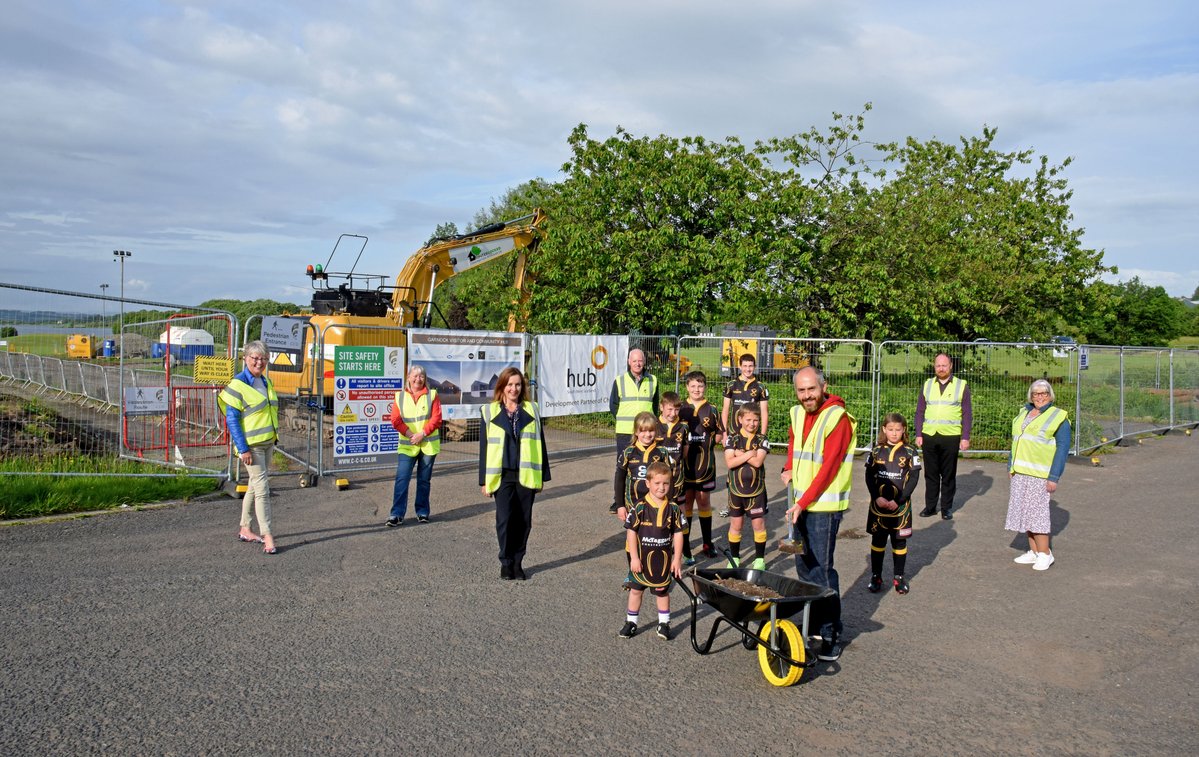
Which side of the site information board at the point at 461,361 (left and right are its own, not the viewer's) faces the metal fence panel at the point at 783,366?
left

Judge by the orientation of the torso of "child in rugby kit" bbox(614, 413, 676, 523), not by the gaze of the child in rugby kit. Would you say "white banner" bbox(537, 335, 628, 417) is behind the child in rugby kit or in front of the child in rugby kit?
behind

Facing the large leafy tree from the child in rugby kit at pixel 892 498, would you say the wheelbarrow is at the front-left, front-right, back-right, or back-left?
back-left

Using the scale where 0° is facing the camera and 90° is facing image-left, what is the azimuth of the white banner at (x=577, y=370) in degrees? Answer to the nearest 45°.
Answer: approximately 0°

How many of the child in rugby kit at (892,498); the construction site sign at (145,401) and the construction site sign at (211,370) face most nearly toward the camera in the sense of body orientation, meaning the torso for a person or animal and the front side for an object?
3

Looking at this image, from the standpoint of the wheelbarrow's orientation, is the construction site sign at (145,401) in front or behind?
behind

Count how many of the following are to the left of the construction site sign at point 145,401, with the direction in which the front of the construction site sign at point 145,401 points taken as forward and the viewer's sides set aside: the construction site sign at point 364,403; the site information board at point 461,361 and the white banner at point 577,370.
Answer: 3
